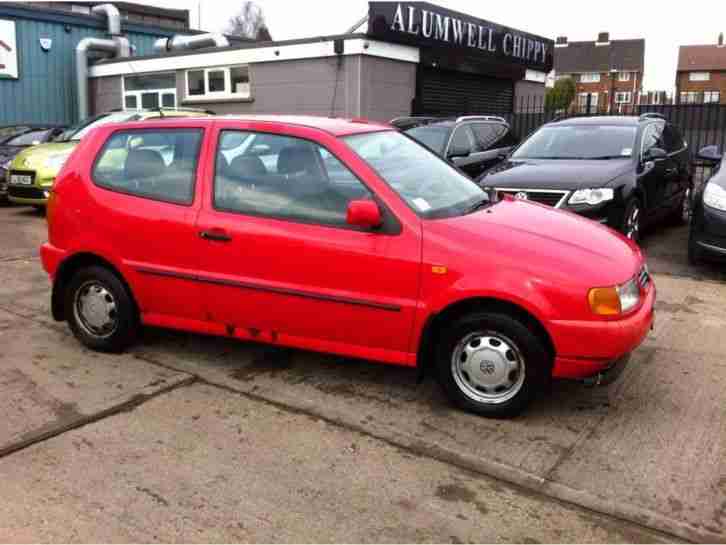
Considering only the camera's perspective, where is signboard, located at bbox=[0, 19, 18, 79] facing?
facing the viewer

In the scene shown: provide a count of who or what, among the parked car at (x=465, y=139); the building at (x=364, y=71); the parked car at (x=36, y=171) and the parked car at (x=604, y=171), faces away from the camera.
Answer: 0

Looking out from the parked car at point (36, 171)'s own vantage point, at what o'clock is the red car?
The red car is roughly at 10 o'clock from the parked car.

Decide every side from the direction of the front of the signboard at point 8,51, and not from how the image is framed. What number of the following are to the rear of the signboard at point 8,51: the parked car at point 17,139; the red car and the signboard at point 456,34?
0

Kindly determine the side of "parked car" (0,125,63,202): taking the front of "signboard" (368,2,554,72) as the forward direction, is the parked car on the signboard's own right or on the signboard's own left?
on the signboard's own right

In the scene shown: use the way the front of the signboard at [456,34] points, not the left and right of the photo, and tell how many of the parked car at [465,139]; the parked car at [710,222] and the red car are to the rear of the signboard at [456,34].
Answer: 0

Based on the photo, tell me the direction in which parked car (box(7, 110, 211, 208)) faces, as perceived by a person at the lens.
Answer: facing the viewer and to the left of the viewer

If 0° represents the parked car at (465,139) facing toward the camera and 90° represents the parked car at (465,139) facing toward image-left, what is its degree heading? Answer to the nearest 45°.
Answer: approximately 45°

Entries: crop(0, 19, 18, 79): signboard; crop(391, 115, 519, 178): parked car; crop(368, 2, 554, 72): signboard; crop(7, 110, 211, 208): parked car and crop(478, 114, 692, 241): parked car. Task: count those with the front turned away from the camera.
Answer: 0

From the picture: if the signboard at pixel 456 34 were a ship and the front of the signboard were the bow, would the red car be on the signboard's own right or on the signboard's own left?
on the signboard's own right

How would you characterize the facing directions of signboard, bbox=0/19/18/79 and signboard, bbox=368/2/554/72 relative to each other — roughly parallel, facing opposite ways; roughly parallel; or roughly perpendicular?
roughly parallel

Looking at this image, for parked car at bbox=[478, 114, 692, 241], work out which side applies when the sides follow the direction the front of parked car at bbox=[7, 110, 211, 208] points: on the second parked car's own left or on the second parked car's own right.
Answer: on the second parked car's own left

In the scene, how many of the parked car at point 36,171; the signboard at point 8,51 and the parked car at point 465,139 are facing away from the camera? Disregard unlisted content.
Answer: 0

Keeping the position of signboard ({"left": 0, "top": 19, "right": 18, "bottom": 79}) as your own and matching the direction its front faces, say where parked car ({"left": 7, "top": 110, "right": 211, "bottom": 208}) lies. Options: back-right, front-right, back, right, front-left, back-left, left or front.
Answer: front

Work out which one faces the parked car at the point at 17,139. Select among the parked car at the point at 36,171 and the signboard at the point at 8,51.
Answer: the signboard

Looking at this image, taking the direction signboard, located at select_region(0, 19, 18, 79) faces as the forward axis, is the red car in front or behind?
in front

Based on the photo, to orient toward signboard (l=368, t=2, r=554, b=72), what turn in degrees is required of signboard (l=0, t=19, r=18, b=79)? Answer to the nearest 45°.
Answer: approximately 45° to its left
